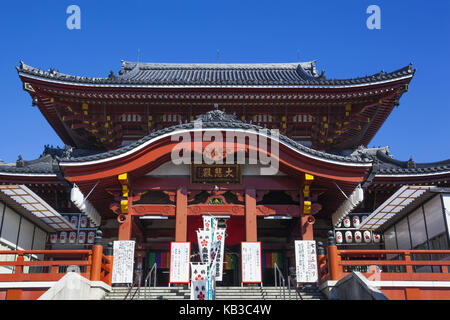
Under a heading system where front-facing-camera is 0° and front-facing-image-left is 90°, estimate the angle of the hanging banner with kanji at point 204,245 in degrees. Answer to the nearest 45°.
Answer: approximately 0°

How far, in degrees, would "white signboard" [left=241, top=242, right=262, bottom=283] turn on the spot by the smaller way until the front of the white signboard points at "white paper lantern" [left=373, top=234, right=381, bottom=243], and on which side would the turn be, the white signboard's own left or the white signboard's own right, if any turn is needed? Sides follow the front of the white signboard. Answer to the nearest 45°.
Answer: approximately 135° to the white signboard's own left

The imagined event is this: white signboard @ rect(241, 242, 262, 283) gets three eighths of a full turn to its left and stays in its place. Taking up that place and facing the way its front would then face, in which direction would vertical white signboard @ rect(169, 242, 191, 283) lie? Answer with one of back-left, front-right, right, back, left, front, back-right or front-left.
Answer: back-left

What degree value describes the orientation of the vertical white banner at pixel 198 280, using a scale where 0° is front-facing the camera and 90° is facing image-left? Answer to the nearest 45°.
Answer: approximately 0°

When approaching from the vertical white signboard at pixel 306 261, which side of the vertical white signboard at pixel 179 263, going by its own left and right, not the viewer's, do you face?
left

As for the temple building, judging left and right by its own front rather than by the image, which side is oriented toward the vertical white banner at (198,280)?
front

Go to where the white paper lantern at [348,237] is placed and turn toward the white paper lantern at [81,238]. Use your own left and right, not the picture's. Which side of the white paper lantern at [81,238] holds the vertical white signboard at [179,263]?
left

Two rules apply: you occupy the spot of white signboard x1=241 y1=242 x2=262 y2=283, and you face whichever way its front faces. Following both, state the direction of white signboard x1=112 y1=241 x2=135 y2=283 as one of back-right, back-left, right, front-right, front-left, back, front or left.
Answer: right
